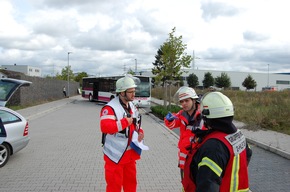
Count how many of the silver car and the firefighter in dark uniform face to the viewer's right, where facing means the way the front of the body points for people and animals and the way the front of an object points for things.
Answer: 0

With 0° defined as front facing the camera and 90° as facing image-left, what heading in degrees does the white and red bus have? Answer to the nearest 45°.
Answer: approximately 315°

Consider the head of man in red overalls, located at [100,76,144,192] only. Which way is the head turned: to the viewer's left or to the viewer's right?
to the viewer's right

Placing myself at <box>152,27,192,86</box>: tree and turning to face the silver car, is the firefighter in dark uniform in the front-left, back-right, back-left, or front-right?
front-left

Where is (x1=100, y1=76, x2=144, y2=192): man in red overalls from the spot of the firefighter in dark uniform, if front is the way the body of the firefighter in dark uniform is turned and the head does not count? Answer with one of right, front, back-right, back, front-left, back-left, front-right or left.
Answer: front

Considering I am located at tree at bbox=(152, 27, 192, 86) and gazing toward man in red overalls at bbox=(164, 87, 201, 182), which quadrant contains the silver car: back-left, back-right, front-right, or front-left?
front-right

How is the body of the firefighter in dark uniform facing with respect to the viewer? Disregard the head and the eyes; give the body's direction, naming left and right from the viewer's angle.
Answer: facing away from the viewer and to the left of the viewer

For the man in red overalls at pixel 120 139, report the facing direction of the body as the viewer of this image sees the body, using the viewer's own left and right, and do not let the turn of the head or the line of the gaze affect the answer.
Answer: facing the viewer and to the right of the viewer

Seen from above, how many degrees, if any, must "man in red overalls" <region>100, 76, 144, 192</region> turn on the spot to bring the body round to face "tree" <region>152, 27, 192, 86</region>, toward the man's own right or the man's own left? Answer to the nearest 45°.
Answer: approximately 135° to the man's own left

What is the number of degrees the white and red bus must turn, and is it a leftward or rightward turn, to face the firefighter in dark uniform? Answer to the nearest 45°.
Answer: approximately 45° to its right

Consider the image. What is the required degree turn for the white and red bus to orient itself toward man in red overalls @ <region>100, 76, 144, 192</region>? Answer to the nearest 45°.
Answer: approximately 45° to its right

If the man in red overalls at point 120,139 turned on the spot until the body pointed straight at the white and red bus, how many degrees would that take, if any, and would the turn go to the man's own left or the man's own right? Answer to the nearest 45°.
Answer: approximately 135° to the man's own left

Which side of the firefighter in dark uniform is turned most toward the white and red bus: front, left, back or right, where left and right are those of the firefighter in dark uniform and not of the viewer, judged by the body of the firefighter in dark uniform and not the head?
front
